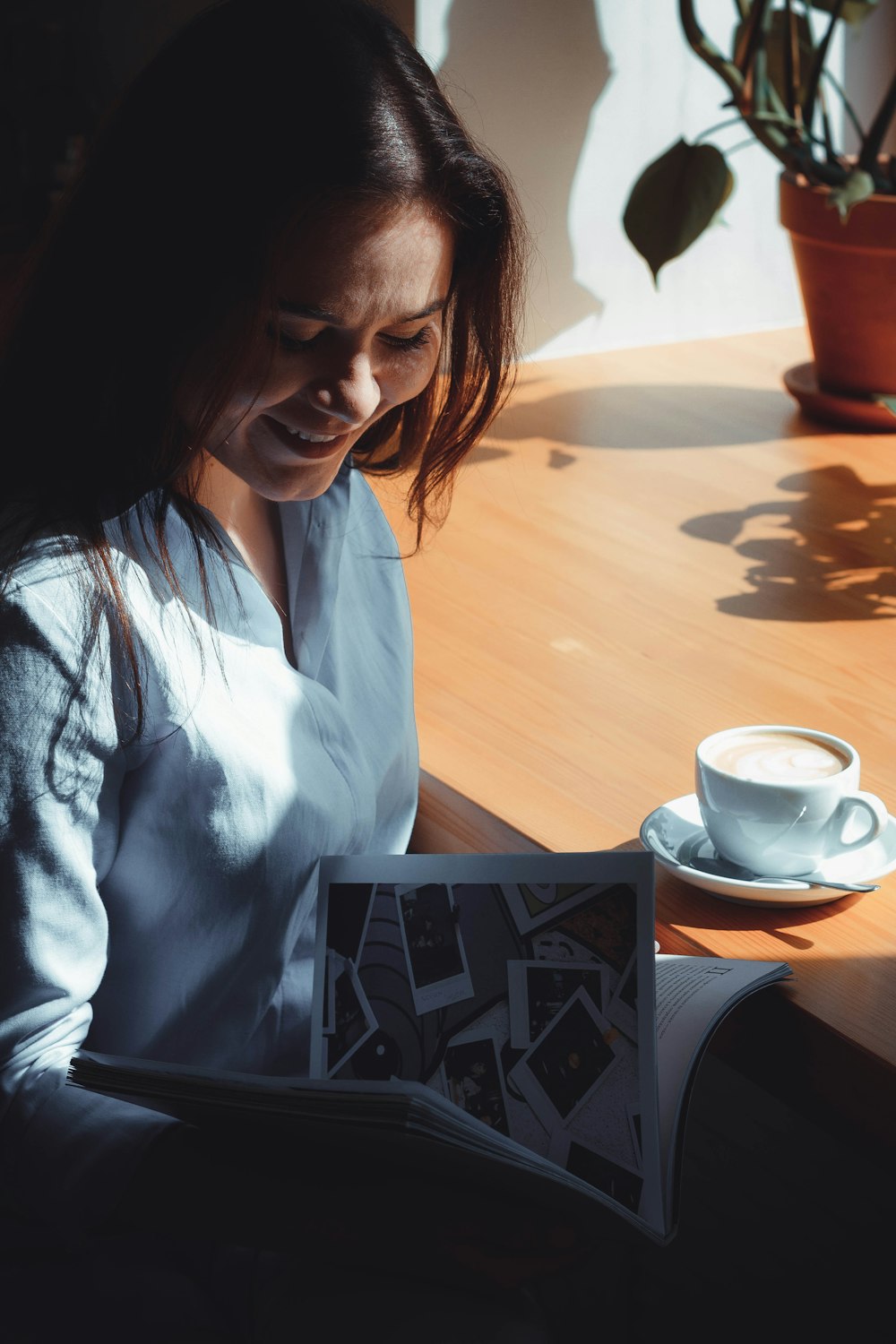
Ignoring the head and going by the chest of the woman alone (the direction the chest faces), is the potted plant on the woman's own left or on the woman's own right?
on the woman's own left

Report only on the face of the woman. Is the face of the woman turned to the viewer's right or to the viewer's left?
to the viewer's right

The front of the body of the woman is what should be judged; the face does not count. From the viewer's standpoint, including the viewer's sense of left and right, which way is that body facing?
facing the viewer and to the right of the viewer
